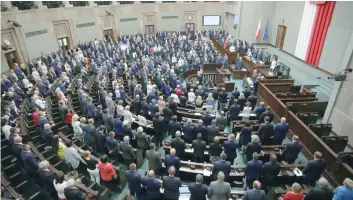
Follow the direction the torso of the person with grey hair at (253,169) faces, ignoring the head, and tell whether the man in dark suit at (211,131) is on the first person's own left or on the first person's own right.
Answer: on the first person's own left

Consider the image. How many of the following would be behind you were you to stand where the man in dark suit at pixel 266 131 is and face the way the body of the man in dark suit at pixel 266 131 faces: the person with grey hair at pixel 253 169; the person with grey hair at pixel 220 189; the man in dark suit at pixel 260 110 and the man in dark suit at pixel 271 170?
3

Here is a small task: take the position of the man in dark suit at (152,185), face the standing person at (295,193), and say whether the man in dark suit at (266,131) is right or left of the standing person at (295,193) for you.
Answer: left

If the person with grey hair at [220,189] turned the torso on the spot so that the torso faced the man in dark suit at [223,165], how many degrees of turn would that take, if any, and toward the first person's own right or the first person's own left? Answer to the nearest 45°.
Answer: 0° — they already face them

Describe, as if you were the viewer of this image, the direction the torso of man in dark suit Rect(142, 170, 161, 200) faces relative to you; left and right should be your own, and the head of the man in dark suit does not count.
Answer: facing away from the viewer

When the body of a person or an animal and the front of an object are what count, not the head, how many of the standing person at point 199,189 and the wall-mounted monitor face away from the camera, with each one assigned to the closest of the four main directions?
1

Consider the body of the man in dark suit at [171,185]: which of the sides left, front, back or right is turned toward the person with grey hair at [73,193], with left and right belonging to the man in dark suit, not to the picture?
left

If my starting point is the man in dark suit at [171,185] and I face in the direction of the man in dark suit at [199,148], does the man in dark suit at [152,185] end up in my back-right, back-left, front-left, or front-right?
back-left

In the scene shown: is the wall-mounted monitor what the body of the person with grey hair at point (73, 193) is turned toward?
yes

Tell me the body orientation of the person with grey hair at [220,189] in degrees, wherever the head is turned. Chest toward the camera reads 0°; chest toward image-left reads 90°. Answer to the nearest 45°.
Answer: approximately 180°

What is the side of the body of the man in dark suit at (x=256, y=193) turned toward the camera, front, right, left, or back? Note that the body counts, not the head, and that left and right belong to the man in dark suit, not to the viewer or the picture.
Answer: back

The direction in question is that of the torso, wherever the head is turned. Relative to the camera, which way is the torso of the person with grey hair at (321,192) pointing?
away from the camera

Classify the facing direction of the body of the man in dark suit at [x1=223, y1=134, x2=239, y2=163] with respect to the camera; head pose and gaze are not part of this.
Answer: away from the camera

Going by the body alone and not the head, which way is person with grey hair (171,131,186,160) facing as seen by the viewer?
away from the camera

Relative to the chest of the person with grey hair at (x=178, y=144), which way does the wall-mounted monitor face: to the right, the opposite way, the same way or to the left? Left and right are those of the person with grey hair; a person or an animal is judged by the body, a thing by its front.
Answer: the opposite way

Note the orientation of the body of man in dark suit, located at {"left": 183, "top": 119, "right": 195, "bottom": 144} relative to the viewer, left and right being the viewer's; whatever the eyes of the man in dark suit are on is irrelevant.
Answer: facing away from the viewer
